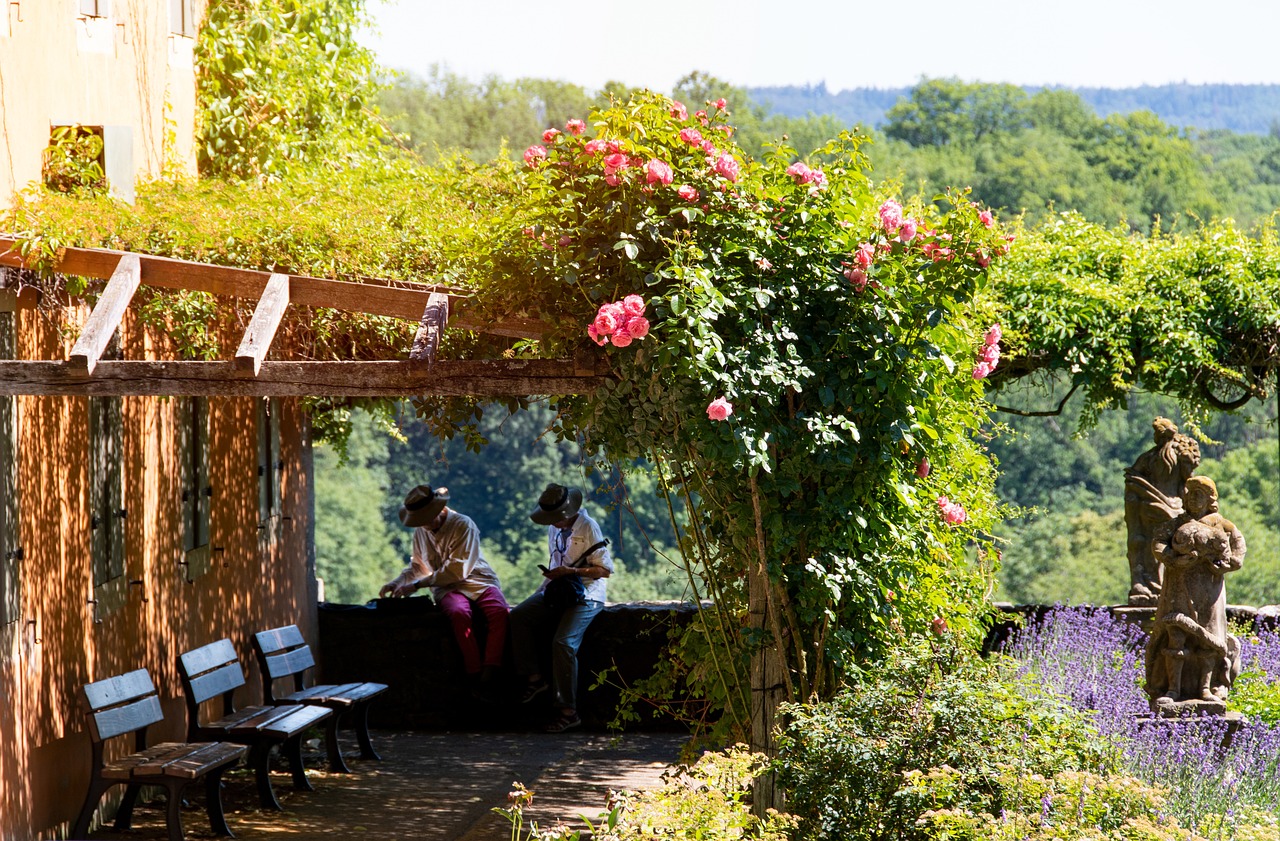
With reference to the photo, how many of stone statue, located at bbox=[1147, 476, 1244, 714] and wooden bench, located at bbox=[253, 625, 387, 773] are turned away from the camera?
0

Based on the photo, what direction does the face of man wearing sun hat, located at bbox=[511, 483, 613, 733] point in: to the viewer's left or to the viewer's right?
to the viewer's left

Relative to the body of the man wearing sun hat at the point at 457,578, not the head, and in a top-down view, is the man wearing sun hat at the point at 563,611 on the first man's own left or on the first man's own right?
on the first man's own left

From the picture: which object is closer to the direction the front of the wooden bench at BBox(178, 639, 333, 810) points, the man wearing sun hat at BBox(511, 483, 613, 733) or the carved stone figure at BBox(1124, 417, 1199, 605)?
the carved stone figure

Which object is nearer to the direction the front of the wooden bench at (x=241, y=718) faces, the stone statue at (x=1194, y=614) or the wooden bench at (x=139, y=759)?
the stone statue

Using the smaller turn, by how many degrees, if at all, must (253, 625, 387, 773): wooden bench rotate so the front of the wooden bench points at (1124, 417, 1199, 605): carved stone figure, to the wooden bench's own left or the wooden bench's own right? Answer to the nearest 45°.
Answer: approximately 45° to the wooden bench's own left

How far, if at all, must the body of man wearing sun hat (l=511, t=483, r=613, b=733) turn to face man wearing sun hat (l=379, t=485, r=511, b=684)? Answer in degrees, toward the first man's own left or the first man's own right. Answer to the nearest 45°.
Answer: approximately 45° to the first man's own right

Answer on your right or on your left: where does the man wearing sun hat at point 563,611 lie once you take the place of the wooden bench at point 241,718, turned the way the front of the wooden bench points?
on your left

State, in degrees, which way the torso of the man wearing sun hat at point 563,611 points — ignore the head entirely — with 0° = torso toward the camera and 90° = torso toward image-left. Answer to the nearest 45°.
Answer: approximately 45°

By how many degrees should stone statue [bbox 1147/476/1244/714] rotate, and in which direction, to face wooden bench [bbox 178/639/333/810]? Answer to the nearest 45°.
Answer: approximately 90° to its right

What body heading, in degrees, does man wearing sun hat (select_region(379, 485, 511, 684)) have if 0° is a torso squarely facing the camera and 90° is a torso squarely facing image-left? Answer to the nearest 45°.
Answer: approximately 45°

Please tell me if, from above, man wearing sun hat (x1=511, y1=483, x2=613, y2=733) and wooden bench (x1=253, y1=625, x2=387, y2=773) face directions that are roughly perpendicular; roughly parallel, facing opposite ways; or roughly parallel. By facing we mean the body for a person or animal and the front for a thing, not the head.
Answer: roughly perpendicular

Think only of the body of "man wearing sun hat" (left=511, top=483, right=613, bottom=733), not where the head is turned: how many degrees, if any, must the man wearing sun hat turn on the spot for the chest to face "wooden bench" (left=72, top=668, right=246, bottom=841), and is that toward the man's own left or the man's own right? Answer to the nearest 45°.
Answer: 0° — they already face it

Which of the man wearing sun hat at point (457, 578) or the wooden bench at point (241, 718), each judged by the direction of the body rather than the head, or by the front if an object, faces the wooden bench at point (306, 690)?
the man wearing sun hat

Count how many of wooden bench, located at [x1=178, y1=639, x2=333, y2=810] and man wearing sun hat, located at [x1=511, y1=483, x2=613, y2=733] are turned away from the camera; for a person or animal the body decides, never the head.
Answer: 0
